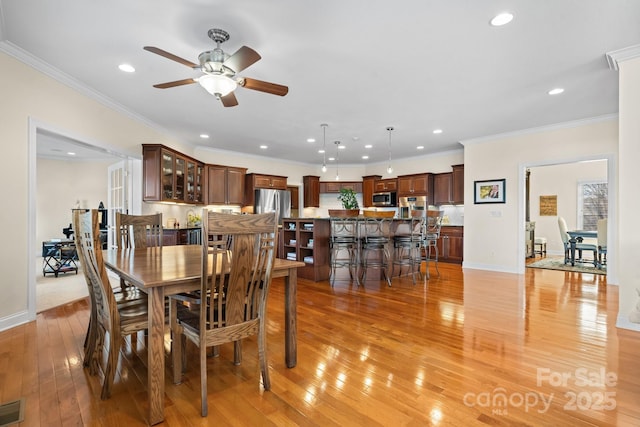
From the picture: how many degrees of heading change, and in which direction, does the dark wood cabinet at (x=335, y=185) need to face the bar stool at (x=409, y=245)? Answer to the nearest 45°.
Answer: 0° — it already faces it

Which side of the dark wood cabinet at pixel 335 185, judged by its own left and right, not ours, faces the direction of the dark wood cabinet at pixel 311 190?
right

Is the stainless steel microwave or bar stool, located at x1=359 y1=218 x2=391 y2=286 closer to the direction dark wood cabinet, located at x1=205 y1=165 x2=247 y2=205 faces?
the bar stool

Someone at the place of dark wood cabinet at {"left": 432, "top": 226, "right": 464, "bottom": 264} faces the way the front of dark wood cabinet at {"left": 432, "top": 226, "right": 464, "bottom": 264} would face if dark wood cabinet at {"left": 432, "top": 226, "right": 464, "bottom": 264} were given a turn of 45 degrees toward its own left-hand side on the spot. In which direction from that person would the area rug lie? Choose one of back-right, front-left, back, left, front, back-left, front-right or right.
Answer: left

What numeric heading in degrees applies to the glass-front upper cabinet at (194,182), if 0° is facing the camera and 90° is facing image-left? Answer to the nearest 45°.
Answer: approximately 315°

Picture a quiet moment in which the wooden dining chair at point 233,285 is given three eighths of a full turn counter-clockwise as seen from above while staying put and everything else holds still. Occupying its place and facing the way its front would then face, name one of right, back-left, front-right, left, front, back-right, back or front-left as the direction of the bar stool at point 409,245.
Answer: back-left

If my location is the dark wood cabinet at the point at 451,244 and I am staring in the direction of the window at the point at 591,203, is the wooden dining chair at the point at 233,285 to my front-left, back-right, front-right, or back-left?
back-right

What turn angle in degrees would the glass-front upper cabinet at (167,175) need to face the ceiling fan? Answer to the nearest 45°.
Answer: approximately 45° to its right

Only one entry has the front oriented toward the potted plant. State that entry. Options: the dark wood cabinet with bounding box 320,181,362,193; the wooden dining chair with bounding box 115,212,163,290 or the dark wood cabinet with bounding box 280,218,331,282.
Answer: the dark wood cabinet with bounding box 320,181,362,193

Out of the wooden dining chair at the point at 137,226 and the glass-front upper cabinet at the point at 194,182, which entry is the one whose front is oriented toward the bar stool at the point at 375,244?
the glass-front upper cabinet

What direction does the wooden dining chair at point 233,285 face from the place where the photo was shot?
facing away from the viewer and to the left of the viewer
